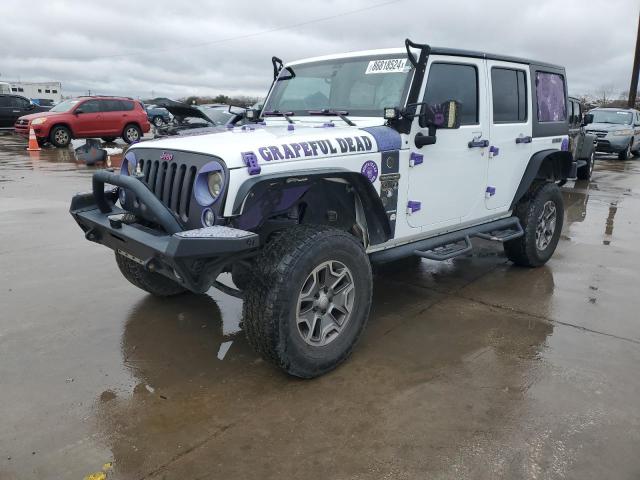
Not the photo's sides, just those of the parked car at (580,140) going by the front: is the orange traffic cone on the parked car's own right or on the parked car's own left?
on the parked car's own right

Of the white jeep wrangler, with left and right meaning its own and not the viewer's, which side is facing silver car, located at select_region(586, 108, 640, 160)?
back

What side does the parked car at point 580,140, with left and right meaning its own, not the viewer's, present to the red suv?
right

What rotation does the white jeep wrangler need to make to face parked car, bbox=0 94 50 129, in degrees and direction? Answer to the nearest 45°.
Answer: approximately 90° to its right

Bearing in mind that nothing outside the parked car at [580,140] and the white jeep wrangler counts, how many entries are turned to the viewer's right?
0

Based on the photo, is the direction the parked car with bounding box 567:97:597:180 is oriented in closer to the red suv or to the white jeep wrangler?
the white jeep wrangler

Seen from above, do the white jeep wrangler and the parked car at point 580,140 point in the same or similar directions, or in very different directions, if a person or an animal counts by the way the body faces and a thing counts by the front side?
same or similar directions

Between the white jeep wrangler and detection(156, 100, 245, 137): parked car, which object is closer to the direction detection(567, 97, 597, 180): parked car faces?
the white jeep wrangler

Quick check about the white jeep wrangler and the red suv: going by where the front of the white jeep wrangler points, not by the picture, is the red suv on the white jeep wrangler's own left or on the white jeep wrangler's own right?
on the white jeep wrangler's own right

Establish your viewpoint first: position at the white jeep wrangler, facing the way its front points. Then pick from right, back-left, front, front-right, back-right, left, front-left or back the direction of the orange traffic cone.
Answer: right

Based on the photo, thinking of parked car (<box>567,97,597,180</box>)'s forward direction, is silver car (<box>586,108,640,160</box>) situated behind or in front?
behind

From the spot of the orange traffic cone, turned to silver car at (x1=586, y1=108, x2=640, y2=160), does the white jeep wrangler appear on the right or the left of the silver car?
right
